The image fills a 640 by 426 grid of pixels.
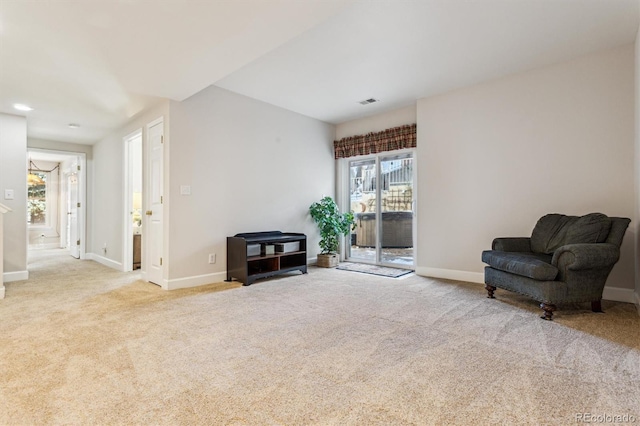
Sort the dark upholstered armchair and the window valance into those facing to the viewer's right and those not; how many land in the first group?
0

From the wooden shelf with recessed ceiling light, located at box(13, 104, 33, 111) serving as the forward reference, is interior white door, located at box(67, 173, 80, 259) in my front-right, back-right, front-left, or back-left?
front-right

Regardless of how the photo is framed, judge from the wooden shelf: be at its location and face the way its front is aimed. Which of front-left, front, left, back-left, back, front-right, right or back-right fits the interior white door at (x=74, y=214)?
back

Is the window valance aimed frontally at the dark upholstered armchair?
no

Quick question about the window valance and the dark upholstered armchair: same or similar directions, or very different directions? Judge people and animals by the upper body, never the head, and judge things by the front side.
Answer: same or similar directions

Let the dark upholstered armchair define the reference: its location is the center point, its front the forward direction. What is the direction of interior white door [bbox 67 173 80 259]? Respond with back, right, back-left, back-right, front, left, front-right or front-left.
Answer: front-right

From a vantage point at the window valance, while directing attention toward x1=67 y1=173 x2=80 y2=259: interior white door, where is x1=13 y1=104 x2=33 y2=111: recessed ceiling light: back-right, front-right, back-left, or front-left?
front-left

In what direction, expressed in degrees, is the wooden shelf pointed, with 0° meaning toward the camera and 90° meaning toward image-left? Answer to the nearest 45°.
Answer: approximately 315°

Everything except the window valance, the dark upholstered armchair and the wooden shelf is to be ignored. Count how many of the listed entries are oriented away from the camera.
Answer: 0

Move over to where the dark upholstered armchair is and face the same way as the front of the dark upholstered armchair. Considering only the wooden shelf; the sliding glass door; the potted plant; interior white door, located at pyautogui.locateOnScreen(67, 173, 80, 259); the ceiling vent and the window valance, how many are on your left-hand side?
0

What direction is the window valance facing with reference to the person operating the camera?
facing the viewer and to the left of the viewer

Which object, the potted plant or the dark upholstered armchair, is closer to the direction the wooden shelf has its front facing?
the dark upholstered armchair

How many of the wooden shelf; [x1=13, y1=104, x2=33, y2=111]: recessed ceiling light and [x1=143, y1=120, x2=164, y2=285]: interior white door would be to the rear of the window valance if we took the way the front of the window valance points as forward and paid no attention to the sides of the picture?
0
